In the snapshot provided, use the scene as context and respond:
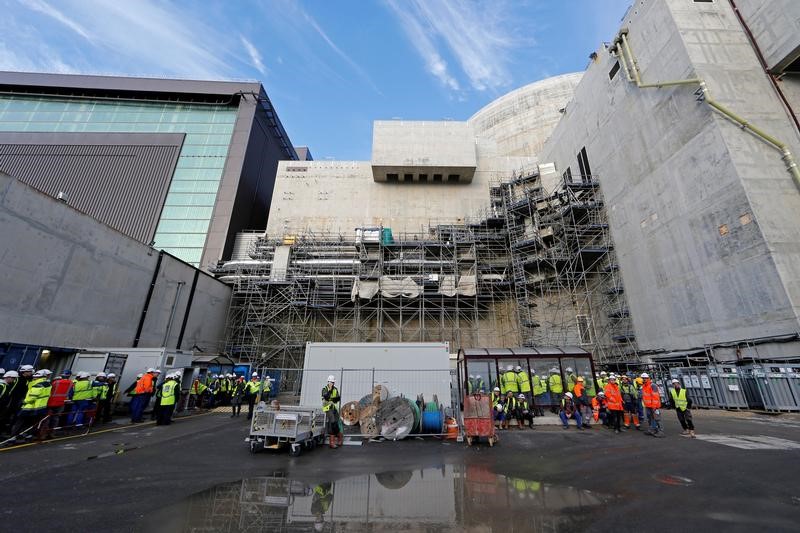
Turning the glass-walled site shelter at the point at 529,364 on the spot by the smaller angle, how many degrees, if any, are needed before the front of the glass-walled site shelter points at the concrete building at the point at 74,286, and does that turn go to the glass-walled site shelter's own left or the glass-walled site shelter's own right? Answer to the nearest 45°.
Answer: approximately 90° to the glass-walled site shelter's own right

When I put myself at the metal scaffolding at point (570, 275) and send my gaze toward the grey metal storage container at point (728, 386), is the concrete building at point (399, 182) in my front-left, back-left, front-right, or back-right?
back-right

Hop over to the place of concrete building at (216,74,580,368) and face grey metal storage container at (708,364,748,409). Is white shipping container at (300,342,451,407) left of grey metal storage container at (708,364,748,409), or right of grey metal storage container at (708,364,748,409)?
right

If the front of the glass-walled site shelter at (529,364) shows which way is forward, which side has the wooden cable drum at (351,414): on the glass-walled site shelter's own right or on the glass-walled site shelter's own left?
on the glass-walled site shelter's own right

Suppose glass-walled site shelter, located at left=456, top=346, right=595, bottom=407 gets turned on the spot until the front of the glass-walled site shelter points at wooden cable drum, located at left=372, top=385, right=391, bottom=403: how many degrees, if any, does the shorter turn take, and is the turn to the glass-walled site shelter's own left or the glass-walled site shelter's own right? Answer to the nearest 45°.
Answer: approximately 45° to the glass-walled site shelter's own right

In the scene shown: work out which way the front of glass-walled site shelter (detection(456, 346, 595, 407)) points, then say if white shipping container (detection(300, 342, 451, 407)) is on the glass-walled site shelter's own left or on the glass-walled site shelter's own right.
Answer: on the glass-walled site shelter's own right

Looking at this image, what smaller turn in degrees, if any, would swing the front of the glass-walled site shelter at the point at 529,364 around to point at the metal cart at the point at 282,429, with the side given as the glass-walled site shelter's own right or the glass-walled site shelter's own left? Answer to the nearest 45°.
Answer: approximately 45° to the glass-walled site shelter's own right

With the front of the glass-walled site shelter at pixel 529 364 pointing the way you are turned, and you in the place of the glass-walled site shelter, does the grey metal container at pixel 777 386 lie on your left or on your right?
on your left

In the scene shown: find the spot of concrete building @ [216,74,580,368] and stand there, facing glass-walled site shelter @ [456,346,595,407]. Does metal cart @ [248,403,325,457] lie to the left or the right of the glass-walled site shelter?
right
